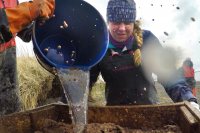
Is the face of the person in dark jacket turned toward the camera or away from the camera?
toward the camera

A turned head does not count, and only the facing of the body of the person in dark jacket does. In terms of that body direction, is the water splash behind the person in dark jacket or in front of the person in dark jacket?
in front

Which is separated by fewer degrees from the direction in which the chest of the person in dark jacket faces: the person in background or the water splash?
the water splash

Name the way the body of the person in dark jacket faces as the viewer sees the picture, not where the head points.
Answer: toward the camera
